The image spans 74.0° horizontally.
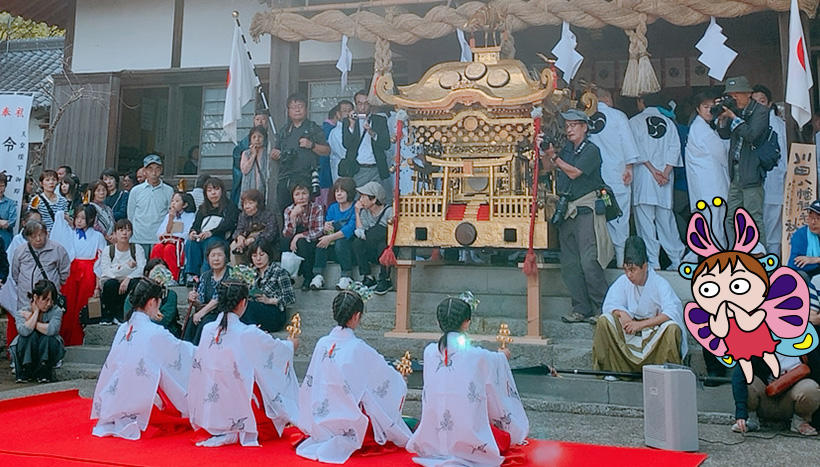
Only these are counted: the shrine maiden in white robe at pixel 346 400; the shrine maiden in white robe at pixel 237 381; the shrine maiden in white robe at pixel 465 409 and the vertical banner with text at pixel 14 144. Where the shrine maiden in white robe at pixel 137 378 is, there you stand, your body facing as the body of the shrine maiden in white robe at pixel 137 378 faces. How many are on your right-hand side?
3

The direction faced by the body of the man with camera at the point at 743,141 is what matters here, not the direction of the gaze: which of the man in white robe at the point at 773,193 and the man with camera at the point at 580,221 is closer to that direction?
the man with camera

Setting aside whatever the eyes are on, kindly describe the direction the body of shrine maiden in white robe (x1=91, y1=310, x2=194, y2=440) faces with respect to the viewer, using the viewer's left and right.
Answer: facing away from the viewer and to the right of the viewer

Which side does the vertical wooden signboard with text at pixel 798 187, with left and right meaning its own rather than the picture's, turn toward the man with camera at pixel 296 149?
right

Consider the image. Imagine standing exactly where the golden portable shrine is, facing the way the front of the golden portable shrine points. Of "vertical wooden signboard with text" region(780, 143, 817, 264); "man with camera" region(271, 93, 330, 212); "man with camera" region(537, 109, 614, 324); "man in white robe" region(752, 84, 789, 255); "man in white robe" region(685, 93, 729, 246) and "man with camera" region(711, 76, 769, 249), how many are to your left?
5

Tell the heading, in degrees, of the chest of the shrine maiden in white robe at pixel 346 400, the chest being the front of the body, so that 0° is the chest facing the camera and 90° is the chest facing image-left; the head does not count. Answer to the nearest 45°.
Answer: approximately 225°

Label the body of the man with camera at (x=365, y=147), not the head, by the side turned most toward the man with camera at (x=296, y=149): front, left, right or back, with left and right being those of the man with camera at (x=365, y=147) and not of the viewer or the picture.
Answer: right

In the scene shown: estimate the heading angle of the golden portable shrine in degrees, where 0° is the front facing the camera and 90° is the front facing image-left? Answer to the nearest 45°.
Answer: approximately 0°

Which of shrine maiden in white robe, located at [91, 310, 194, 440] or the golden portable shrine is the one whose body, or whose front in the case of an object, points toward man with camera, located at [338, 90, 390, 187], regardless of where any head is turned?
the shrine maiden in white robe
